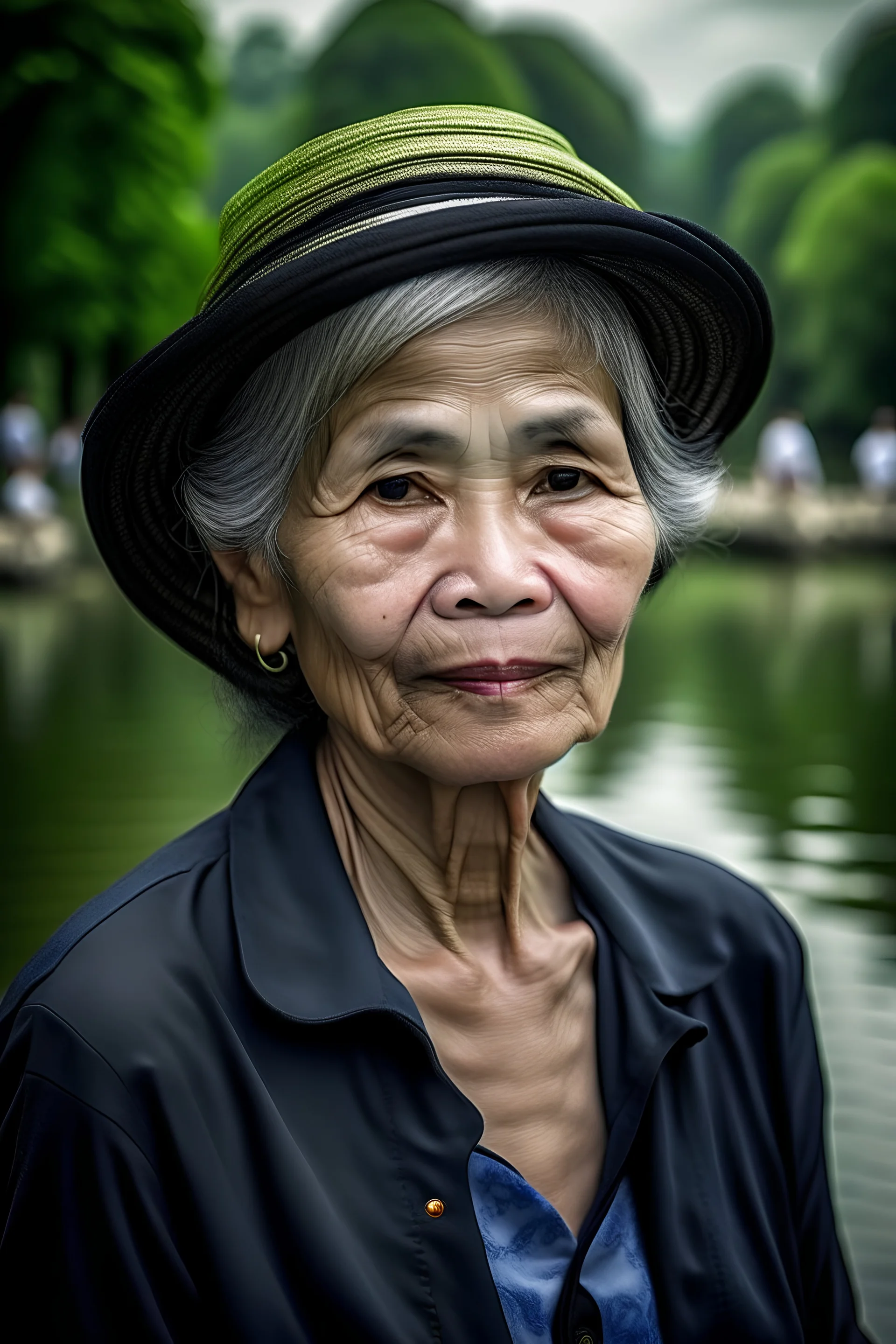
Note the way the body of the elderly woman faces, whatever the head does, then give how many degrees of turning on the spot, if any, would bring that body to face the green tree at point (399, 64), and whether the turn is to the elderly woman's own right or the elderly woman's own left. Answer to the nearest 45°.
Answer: approximately 135° to the elderly woman's own left

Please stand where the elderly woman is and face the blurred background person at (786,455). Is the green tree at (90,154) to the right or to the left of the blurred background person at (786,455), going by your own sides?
left

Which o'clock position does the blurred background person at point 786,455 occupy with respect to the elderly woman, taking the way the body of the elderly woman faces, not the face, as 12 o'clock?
The blurred background person is roughly at 8 o'clock from the elderly woman.

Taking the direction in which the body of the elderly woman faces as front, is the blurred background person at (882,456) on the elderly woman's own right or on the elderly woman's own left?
on the elderly woman's own left

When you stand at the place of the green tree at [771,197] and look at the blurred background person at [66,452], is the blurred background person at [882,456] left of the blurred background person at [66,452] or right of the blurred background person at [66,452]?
left

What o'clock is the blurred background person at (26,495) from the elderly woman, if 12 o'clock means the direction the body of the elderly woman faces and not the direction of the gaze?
The blurred background person is roughly at 7 o'clock from the elderly woman.

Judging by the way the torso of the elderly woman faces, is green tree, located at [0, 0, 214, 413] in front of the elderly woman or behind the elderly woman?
behind

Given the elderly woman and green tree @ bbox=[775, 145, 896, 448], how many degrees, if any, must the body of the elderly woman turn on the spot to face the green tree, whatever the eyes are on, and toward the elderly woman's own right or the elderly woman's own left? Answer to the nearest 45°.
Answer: approximately 135° to the elderly woman's own left

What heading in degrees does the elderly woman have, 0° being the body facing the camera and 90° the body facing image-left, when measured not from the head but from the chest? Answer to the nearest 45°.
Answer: approximately 315°

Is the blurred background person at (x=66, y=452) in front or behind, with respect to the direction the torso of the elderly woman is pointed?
behind
